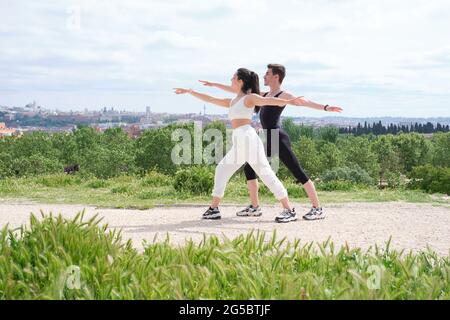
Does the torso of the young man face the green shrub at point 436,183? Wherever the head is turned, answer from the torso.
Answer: no

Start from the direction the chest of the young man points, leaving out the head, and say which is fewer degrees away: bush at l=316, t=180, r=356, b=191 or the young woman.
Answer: the young woman

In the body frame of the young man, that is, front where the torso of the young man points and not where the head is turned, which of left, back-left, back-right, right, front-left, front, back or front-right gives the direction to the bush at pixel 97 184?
front-right

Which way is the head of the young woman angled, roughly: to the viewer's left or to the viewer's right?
to the viewer's left

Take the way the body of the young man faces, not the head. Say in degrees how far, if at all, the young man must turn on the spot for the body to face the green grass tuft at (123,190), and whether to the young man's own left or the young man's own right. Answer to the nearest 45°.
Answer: approximately 45° to the young man's own right

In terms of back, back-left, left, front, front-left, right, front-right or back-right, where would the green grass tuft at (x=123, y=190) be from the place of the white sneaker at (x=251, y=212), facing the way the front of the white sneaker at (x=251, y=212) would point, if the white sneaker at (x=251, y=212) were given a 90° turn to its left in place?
back-right

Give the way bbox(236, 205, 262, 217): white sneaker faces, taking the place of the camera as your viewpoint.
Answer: facing to the left of the viewer

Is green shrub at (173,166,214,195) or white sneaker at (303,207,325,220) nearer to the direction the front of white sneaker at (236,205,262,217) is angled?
the green shrub

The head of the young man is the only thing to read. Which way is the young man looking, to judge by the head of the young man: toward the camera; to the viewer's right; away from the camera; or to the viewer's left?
to the viewer's left

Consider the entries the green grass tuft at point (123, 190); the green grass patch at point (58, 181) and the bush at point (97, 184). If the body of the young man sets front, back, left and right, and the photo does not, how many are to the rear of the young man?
0

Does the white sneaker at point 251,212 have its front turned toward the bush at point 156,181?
no
